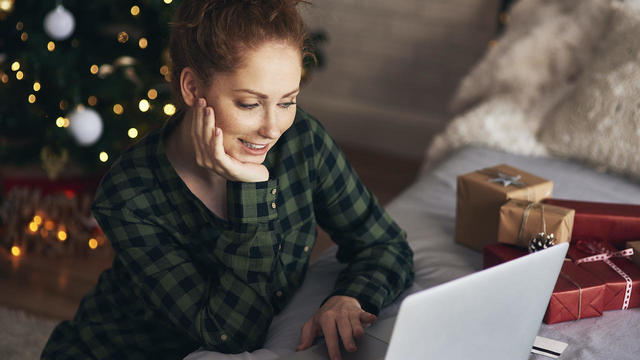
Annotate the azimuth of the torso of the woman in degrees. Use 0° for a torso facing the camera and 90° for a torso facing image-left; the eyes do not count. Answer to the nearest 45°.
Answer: approximately 315°

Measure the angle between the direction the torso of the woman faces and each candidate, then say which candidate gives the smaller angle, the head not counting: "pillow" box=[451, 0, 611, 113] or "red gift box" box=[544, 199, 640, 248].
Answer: the red gift box

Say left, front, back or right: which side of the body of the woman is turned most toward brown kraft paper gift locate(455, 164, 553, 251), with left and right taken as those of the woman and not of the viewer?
left

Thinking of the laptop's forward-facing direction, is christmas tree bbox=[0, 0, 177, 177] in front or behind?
in front

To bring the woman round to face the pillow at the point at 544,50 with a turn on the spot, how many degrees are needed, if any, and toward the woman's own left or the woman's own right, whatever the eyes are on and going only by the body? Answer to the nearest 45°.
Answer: approximately 90° to the woman's own left

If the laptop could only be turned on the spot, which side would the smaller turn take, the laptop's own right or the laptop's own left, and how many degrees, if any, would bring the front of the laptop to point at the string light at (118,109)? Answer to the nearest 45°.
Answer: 0° — it already faces it

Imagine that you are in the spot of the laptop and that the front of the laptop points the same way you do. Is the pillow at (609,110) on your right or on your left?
on your right

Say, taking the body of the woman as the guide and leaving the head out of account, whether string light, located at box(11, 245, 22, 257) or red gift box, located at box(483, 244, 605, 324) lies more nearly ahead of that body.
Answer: the red gift box

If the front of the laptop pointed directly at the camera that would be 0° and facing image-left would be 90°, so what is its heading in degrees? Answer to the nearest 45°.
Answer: approximately 135°

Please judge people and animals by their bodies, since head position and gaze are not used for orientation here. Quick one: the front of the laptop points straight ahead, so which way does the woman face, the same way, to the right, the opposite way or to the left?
the opposite way

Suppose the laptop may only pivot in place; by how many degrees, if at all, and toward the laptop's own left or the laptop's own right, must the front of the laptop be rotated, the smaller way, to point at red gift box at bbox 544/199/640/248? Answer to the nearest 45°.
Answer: approximately 90° to the laptop's own right

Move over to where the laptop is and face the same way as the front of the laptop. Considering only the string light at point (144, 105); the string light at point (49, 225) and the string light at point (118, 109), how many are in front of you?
3
